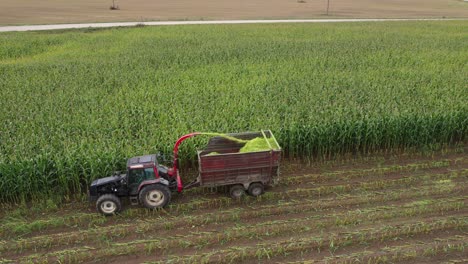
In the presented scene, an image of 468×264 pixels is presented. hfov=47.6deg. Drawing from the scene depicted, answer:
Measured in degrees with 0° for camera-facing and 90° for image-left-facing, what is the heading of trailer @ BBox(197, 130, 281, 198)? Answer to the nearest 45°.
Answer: approximately 90°

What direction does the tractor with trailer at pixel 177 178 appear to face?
to the viewer's left
